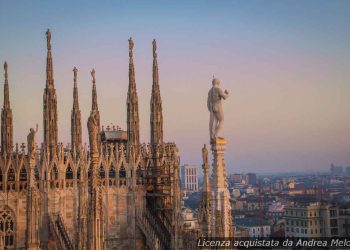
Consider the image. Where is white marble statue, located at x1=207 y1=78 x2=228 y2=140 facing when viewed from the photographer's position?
facing away from the viewer and to the right of the viewer

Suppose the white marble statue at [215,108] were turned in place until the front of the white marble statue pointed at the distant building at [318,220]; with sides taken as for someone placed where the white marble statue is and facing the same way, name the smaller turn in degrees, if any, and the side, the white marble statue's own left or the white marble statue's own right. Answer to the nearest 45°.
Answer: approximately 45° to the white marble statue's own left
